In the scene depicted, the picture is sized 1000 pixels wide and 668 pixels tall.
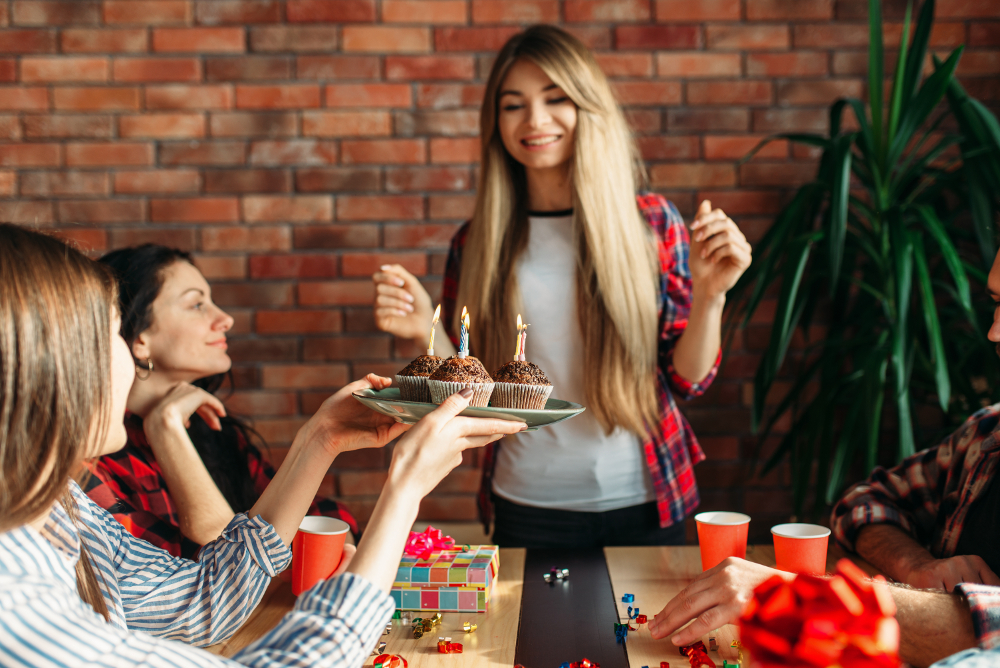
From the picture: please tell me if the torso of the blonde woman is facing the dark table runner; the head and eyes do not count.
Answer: yes

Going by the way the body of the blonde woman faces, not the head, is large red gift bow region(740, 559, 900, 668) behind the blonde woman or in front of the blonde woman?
in front

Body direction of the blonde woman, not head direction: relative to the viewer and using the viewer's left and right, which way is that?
facing the viewer

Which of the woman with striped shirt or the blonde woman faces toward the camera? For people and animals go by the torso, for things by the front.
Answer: the blonde woman

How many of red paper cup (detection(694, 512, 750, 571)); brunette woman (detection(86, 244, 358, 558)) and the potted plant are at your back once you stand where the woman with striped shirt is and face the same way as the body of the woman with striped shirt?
0

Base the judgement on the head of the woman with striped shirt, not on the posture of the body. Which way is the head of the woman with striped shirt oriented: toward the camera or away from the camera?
away from the camera

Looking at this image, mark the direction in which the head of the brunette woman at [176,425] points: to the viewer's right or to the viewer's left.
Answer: to the viewer's right

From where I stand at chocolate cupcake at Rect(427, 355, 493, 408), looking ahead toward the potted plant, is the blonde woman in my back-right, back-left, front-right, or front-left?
front-left

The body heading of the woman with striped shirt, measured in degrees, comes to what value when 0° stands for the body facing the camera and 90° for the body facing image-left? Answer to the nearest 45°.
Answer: approximately 225°

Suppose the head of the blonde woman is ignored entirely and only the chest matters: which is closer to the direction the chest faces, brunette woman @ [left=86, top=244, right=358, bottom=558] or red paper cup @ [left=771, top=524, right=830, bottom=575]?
the red paper cup

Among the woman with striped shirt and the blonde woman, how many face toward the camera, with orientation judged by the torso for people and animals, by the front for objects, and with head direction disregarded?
1

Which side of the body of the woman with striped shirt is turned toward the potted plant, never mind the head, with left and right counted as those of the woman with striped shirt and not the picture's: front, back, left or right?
front

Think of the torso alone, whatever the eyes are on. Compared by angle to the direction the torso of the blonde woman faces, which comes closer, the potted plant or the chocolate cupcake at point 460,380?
the chocolate cupcake
